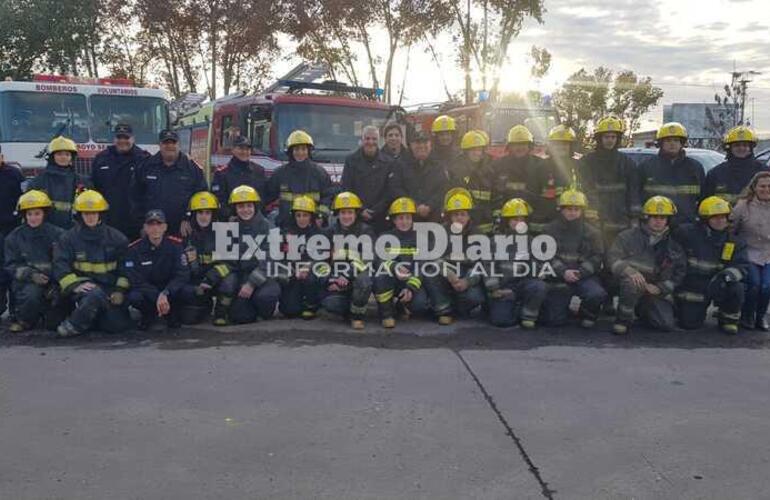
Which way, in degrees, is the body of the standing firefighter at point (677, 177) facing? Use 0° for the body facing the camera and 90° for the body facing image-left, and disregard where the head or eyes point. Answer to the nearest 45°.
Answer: approximately 0°

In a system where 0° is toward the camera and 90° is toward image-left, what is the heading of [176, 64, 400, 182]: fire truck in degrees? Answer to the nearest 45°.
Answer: approximately 315°

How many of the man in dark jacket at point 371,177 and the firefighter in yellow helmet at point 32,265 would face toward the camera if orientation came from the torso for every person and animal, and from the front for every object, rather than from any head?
2

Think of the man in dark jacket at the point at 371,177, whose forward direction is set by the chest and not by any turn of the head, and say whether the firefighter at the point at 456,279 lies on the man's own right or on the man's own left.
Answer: on the man's own left

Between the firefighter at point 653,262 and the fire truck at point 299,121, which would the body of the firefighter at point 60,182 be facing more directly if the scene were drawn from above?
the firefighter

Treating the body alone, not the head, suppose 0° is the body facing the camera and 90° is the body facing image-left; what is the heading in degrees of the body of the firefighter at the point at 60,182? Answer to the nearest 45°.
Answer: approximately 0°

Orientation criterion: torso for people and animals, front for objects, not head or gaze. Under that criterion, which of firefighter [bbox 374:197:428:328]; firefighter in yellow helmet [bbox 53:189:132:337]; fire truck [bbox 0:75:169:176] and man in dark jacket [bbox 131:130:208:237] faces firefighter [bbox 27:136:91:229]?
the fire truck

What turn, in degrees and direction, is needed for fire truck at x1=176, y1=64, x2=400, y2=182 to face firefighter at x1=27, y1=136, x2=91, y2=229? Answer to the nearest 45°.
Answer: approximately 90° to its right

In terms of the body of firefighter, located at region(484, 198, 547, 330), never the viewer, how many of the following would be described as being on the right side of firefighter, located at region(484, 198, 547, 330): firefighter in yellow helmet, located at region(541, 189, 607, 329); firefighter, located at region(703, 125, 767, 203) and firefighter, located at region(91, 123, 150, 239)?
1

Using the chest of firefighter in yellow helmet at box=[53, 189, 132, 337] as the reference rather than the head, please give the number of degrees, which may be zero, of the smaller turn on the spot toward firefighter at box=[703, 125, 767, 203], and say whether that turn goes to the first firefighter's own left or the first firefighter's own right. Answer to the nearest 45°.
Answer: approximately 90° to the first firefighter's own left
